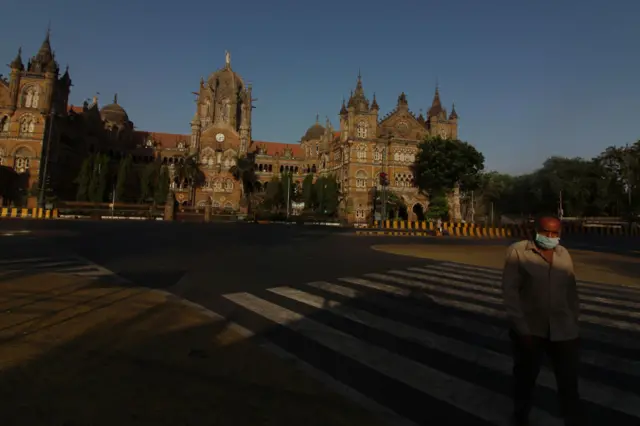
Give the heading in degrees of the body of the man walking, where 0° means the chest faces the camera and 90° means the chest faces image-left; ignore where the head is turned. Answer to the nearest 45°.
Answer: approximately 0°
